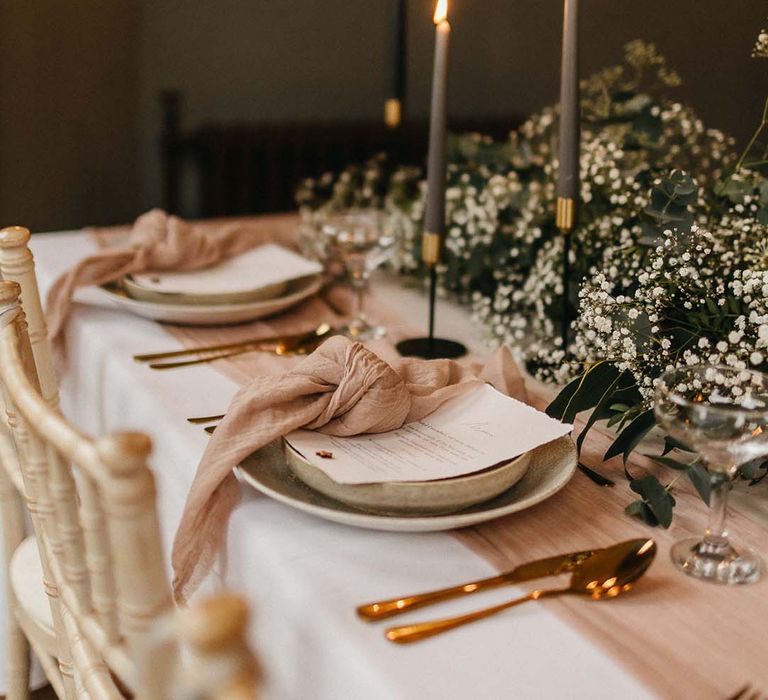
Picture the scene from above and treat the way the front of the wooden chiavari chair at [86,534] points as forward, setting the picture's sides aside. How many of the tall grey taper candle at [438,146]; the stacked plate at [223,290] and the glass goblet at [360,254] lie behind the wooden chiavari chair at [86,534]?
0

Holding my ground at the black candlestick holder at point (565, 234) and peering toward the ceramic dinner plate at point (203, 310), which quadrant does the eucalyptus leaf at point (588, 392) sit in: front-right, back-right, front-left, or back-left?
back-left

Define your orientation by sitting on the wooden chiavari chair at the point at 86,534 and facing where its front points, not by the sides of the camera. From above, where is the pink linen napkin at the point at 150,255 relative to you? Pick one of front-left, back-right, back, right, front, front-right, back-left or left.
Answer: front-left

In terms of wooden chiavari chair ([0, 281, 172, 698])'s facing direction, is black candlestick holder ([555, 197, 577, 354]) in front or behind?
in front

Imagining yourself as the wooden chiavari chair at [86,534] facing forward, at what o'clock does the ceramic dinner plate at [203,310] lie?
The ceramic dinner plate is roughly at 11 o'clock from the wooden chiavari chair.

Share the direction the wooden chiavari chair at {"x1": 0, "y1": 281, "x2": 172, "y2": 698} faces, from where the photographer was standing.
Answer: facing away from the viewer and to the right of the viewer

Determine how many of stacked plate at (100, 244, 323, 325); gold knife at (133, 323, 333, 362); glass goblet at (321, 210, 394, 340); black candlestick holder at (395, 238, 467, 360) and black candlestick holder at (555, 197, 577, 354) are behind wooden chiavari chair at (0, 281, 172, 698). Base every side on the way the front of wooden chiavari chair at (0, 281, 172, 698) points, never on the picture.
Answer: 0

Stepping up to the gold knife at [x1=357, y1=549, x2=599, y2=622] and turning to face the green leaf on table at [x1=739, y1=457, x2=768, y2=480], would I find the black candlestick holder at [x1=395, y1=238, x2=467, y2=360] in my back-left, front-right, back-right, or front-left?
front-left

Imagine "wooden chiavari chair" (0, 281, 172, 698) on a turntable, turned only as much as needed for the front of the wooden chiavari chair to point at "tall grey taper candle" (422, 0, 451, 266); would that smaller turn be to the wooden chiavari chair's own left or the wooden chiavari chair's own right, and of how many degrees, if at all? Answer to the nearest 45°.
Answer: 0° — it already faces it

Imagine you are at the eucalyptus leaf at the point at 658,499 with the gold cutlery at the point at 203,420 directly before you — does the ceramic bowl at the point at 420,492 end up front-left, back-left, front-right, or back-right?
front-left
